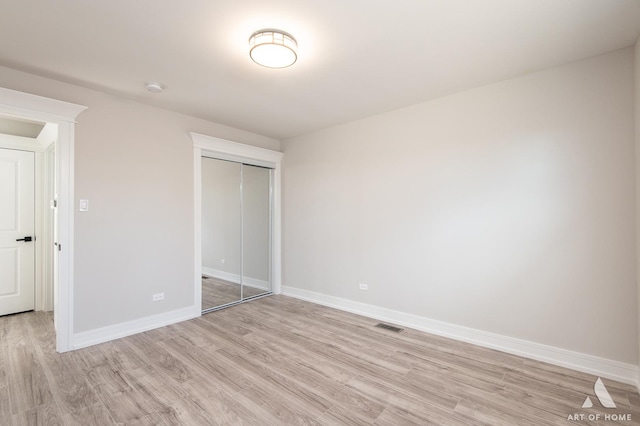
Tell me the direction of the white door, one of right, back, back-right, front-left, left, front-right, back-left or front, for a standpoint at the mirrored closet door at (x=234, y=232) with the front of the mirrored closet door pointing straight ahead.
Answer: back-right

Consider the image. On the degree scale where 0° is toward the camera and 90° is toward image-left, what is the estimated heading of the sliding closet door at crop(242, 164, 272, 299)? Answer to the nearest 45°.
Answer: approximately 315°

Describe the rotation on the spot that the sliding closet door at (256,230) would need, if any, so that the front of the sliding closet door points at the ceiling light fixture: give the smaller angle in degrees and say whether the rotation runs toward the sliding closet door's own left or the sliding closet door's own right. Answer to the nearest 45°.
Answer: approximately 45° to the sliding closet door's own right

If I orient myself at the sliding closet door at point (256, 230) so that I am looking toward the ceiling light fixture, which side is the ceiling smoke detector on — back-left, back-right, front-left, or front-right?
front-right

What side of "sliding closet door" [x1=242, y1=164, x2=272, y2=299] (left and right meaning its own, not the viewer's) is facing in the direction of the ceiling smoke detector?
right

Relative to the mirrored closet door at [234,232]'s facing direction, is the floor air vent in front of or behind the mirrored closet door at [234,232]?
in front

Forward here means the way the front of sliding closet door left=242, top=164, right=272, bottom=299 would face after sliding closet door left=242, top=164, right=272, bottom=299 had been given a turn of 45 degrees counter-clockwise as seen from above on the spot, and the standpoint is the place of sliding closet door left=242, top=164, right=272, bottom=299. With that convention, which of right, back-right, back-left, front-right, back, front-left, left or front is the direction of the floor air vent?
front-right

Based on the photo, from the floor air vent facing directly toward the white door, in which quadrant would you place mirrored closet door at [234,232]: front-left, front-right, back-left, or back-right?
front-right

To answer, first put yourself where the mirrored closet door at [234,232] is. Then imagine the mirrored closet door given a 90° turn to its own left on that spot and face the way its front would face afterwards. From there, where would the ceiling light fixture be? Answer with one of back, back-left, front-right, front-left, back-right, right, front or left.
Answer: back-right

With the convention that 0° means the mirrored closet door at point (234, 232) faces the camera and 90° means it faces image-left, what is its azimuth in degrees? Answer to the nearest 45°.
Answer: approximately 315°

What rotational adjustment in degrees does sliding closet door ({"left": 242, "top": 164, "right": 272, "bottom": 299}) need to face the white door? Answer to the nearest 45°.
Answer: approximately 135° to its right
